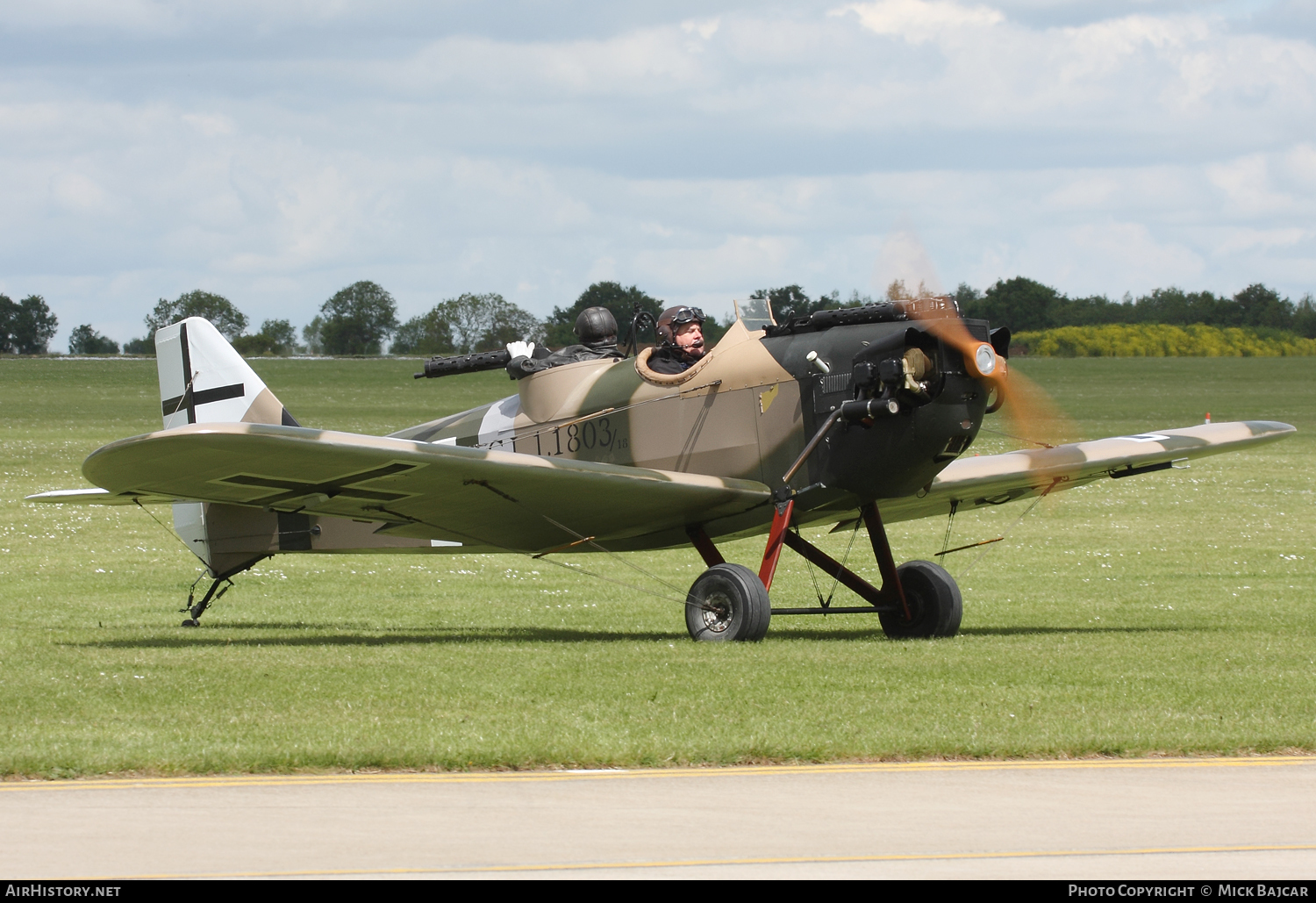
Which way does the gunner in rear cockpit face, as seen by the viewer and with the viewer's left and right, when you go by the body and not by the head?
facing away from the viewer and to the left of the viewer

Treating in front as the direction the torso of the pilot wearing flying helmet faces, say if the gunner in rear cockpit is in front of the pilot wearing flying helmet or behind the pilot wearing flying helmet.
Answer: behind

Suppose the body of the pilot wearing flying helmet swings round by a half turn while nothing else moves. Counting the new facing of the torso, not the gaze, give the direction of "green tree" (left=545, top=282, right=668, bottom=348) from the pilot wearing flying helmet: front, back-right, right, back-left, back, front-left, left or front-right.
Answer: front-right

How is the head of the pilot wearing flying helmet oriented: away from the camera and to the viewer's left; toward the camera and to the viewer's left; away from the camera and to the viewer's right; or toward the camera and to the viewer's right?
toward the camera and to the viewer's right

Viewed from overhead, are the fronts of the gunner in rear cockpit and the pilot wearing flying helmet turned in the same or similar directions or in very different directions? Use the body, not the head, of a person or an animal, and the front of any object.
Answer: very different directions

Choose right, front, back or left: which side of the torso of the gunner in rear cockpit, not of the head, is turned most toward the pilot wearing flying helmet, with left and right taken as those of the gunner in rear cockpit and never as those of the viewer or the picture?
back

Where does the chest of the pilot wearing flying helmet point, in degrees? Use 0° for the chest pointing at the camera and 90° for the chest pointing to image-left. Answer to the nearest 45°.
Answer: approximately 315°

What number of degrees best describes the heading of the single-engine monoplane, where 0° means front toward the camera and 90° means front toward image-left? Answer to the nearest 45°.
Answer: approximately 315°
